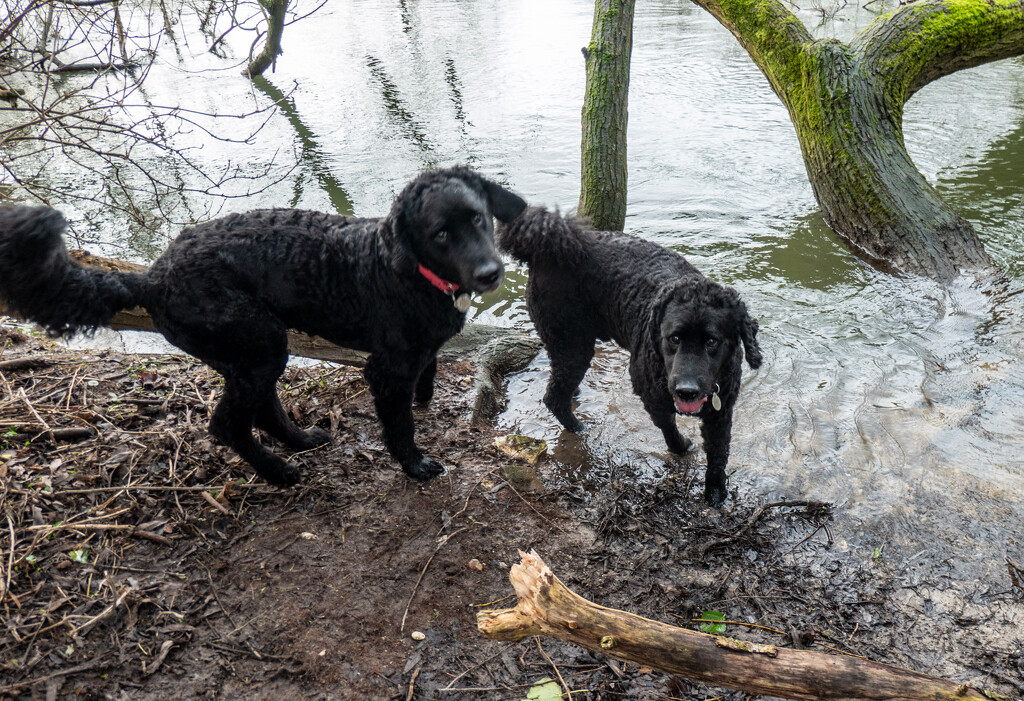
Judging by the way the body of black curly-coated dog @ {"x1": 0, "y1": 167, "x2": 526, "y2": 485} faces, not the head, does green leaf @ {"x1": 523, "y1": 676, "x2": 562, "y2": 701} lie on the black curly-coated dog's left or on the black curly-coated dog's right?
on the black curly-coated dog's right

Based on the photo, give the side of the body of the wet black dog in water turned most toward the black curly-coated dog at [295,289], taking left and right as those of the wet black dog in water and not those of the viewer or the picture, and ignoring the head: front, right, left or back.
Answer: right

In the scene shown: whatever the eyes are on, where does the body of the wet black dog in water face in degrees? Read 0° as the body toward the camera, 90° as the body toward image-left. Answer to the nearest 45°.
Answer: approximately 315°

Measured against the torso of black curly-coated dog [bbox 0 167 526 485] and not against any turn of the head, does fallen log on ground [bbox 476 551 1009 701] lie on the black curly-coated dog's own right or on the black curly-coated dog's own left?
on the black curly-coated dog's own right

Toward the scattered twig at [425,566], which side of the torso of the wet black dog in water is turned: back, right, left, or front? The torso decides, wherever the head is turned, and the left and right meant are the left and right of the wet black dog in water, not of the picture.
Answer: right

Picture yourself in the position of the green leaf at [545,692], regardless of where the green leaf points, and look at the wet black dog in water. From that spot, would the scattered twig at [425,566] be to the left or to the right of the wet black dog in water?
left

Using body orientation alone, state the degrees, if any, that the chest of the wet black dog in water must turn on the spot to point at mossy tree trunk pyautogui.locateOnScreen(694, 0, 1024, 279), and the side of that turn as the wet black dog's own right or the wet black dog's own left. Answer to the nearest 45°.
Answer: approximately 90° to the wet black dog's own left

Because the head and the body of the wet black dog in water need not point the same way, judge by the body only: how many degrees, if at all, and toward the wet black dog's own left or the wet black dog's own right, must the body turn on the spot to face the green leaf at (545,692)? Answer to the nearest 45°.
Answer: approximately 45° to the wet black dog's own right

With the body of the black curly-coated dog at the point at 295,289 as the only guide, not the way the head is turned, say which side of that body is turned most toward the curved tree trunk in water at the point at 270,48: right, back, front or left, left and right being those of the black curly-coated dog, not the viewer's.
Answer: left

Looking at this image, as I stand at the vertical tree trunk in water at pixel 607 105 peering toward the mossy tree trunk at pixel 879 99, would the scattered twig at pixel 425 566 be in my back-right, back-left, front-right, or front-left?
back-right

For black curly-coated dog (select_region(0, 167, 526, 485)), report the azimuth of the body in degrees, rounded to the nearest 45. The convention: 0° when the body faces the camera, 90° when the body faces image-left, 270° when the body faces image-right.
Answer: approximately 270°

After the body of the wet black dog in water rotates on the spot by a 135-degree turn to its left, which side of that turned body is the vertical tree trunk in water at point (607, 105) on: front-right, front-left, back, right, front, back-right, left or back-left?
front
